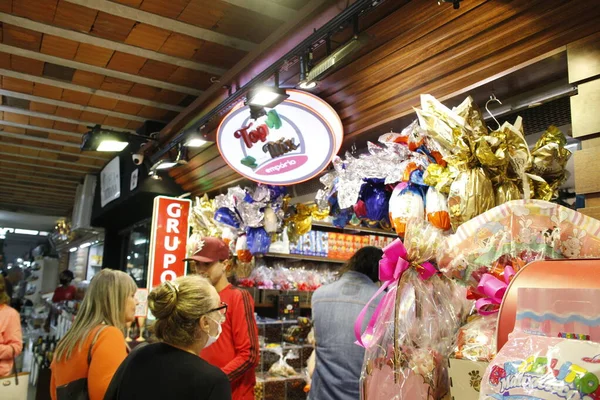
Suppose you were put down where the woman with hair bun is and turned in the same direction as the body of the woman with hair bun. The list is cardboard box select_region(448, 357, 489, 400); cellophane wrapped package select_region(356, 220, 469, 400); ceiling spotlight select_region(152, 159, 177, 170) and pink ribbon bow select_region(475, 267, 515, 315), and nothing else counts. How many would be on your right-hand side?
3

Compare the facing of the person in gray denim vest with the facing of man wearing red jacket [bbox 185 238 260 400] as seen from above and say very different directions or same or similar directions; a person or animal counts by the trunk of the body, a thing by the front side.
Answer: very different directions

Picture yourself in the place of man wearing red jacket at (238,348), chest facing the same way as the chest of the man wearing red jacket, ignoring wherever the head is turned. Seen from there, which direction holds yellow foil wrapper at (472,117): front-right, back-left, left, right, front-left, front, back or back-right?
left

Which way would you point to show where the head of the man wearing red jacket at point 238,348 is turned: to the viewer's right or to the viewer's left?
to the viewer's left

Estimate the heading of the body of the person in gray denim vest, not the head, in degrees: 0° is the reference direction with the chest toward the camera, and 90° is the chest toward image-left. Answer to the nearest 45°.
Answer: approximately 225°

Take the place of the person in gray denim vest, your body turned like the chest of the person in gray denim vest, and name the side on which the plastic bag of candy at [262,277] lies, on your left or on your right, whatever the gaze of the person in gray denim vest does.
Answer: on your left

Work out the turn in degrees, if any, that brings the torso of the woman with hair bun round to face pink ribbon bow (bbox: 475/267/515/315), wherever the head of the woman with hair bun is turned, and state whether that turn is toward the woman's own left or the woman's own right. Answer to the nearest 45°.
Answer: approximately 90° to the woman's own right

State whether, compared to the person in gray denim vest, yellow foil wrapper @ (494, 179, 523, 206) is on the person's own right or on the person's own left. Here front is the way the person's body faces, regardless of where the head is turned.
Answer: on the person's own right

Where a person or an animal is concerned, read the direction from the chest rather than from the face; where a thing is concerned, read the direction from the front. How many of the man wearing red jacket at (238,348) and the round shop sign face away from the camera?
0

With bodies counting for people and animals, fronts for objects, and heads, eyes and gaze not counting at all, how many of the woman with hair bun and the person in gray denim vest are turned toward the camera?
0

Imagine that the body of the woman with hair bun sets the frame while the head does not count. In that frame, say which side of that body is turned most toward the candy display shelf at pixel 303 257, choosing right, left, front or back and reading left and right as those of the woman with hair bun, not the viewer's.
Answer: front

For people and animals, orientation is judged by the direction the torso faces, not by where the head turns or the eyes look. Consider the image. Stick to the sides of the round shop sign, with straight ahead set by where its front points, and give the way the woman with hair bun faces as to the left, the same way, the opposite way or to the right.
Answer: the opposite way

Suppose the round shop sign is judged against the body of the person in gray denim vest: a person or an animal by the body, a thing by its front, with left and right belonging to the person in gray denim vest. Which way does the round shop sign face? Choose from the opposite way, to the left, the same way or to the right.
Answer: the opposite way

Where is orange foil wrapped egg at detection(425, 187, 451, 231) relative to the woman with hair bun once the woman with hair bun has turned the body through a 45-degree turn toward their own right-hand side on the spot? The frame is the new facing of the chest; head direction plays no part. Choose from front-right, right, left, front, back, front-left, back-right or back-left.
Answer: front
